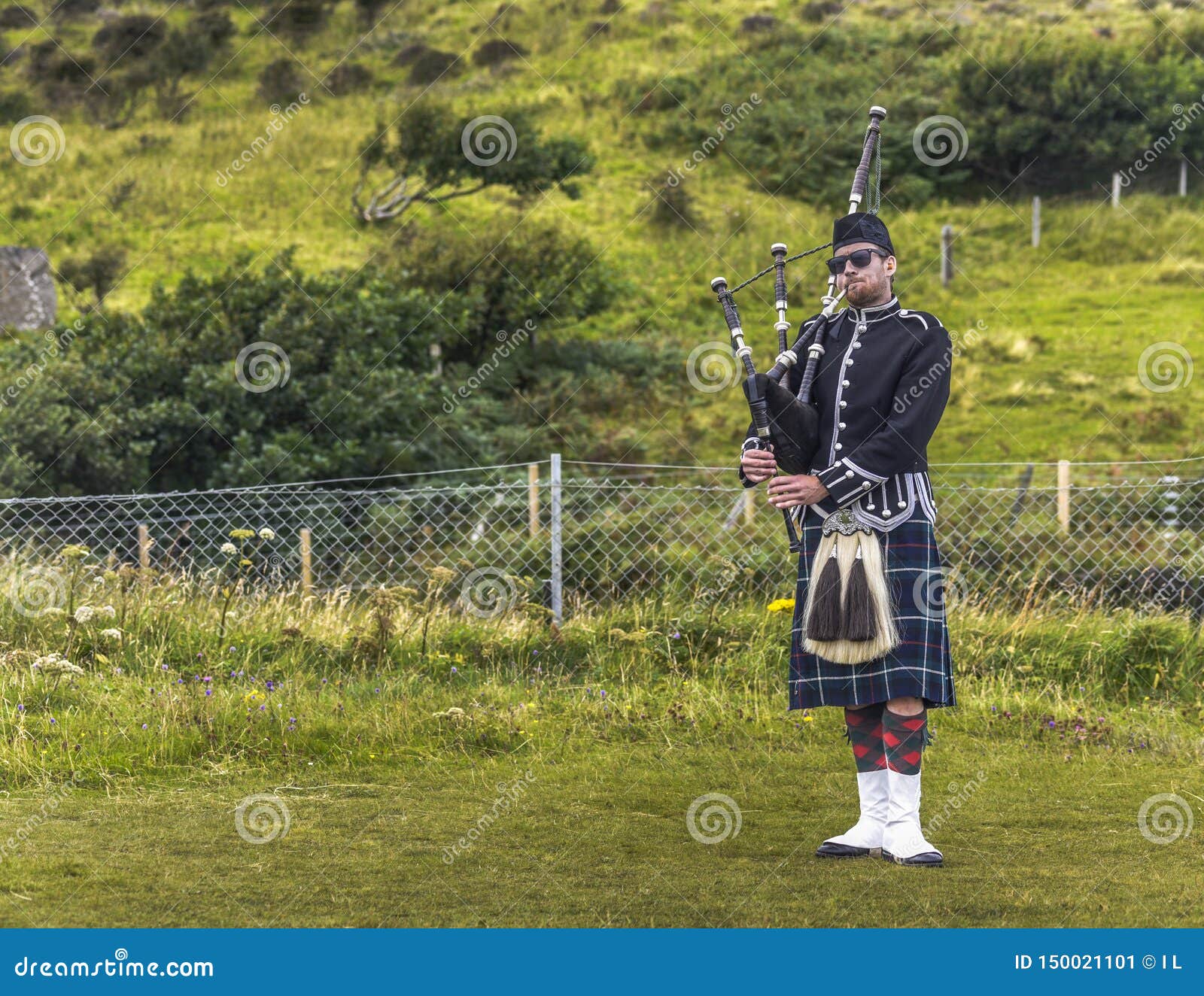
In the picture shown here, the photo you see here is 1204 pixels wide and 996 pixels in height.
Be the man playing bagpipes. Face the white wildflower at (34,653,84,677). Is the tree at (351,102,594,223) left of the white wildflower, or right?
right

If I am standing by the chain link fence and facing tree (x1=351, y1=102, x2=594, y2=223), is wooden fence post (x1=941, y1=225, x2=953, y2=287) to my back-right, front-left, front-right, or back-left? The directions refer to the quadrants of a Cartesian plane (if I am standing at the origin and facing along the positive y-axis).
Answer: front-right

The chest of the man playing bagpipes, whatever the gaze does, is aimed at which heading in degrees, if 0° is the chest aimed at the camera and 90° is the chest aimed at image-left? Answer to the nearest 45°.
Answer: approximately 45°

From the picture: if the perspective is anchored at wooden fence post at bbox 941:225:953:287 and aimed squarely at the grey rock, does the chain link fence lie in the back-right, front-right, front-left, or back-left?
front-left

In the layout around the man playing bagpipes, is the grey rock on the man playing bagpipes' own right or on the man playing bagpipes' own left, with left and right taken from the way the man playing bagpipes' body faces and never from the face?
on the man playing bagpipes' own right

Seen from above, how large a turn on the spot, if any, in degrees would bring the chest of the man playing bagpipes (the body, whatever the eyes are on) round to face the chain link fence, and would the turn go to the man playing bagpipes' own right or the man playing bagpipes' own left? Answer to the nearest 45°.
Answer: approximately 135° to the man playing bagpipes' own right

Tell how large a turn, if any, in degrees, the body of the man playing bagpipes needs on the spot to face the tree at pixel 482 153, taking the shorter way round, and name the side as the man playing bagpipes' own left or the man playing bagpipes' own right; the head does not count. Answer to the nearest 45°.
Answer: approximately 135° to the man playing bagpipes' own right

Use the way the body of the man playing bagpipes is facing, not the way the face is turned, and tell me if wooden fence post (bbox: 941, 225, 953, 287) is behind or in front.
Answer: behind

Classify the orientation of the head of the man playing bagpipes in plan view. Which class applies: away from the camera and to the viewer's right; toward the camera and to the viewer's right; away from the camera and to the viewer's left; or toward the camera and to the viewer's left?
toward the camera and to the viewer's left
